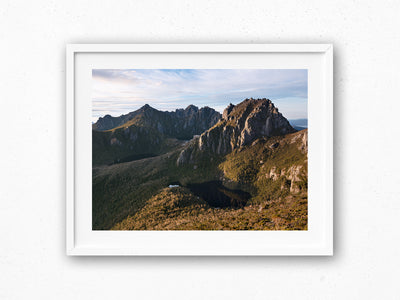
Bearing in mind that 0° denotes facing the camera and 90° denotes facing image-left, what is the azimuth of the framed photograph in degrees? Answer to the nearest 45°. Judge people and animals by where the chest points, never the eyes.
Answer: approximately 0°
